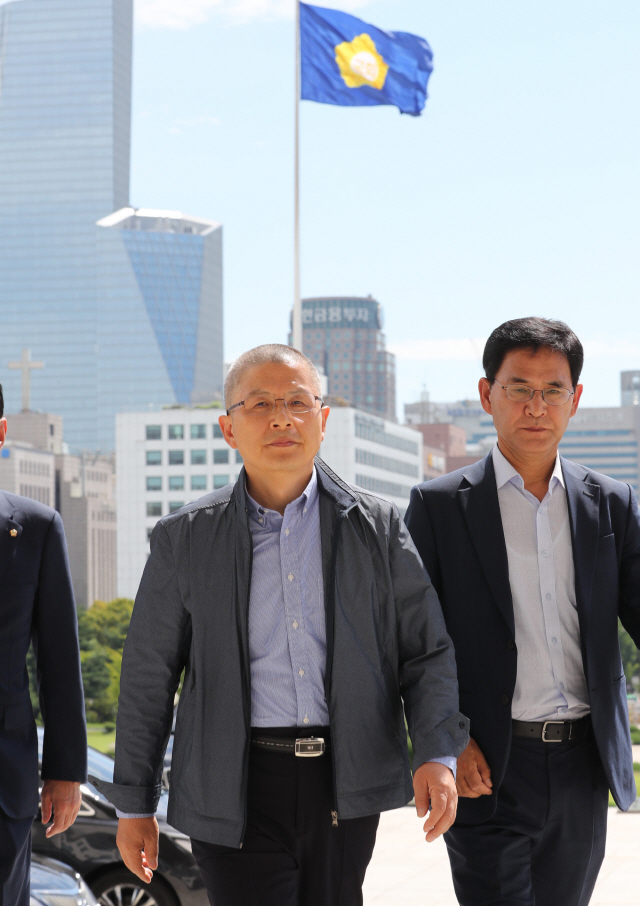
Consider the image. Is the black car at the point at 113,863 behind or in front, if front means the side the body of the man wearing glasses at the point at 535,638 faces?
behind

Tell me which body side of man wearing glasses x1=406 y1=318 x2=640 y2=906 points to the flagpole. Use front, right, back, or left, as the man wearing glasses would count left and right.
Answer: back

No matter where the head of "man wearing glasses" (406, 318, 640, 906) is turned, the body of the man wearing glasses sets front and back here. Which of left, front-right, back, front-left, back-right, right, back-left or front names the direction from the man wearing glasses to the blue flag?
back

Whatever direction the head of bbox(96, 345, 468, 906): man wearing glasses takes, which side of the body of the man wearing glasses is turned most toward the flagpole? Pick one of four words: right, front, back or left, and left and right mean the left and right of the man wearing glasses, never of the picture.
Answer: back

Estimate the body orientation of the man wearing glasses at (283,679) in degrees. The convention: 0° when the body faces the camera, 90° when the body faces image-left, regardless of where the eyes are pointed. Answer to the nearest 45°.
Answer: approximately 0°

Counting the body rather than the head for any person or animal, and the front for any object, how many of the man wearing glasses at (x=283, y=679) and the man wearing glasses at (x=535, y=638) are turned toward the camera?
2

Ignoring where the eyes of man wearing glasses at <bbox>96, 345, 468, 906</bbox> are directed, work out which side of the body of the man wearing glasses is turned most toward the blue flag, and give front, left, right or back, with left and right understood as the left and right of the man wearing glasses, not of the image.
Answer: back
